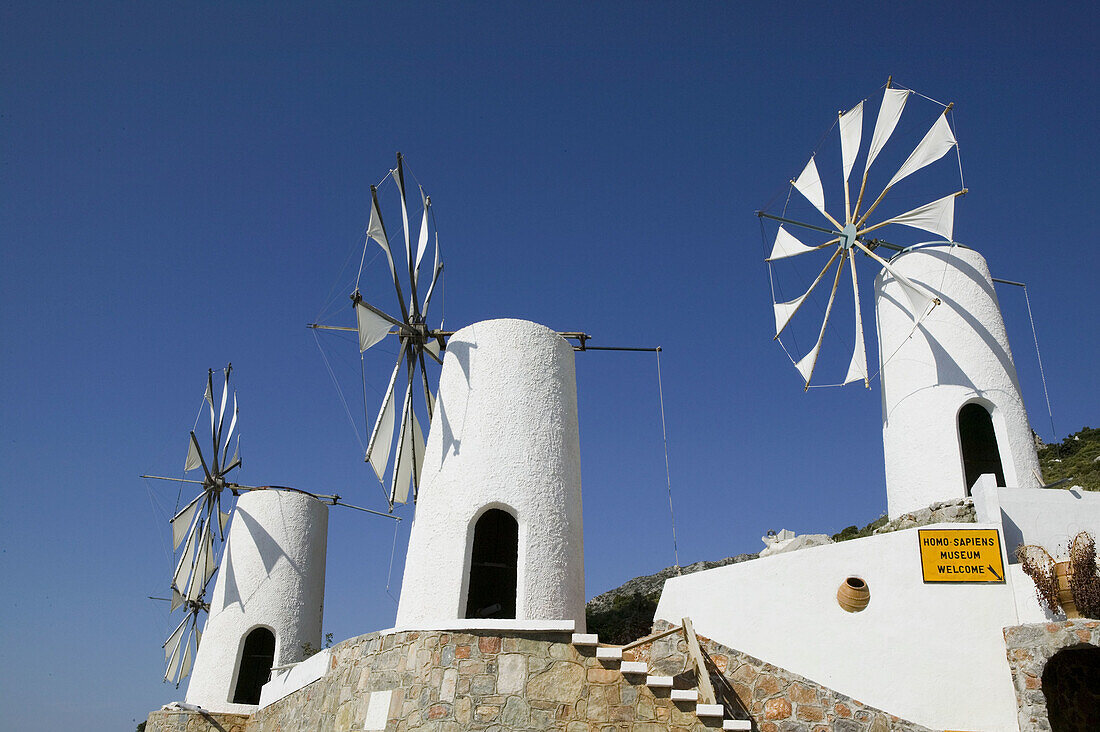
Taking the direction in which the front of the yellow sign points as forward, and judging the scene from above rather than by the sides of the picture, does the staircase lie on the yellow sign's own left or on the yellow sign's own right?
on the yellow sign's own right

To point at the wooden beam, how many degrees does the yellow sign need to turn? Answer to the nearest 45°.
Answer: approximately 45° to its right

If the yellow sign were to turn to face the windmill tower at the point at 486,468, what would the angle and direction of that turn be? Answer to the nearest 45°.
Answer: approximately 90° to its right

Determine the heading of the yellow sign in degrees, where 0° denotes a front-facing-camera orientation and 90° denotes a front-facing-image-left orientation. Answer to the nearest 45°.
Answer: approximately 0°

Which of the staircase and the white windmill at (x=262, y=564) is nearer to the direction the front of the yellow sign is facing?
the staircase

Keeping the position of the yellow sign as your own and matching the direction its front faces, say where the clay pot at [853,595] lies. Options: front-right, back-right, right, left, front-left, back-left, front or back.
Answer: right

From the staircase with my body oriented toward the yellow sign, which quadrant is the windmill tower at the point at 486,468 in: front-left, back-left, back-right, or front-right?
back-left

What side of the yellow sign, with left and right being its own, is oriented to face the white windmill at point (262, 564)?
right
